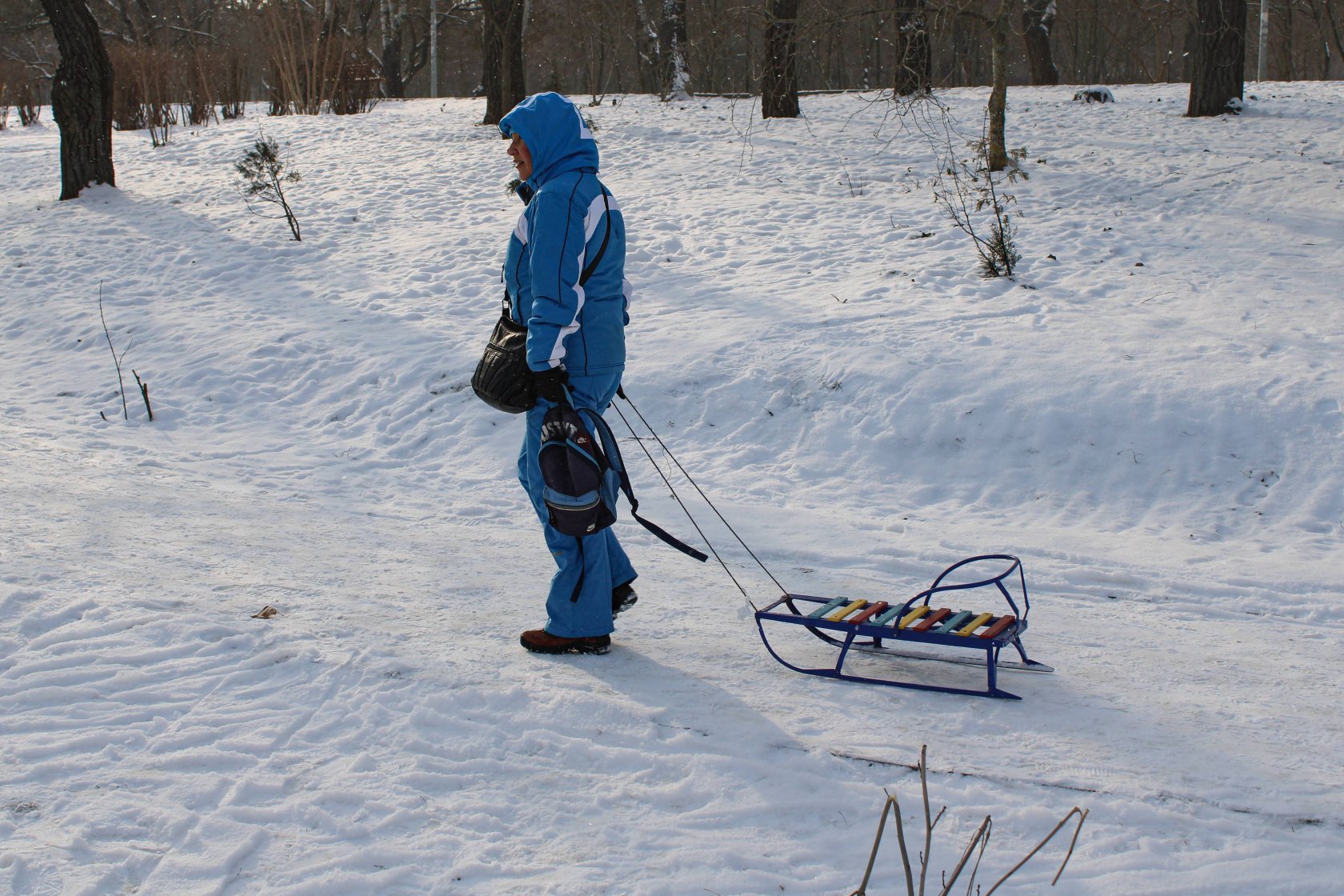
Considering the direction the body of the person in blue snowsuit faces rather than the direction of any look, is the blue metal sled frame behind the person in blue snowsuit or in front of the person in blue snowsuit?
behind

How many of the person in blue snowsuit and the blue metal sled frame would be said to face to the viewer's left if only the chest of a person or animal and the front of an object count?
2

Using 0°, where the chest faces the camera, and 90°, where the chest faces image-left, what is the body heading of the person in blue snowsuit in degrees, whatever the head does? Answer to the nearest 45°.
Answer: approximately 90°

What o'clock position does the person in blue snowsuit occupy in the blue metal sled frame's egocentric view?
The person in blue snowsuit is roughly at 12 o'clock from the blue metal sled frame.

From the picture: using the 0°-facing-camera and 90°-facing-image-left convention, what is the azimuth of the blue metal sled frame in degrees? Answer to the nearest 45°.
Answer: approximately 90°
